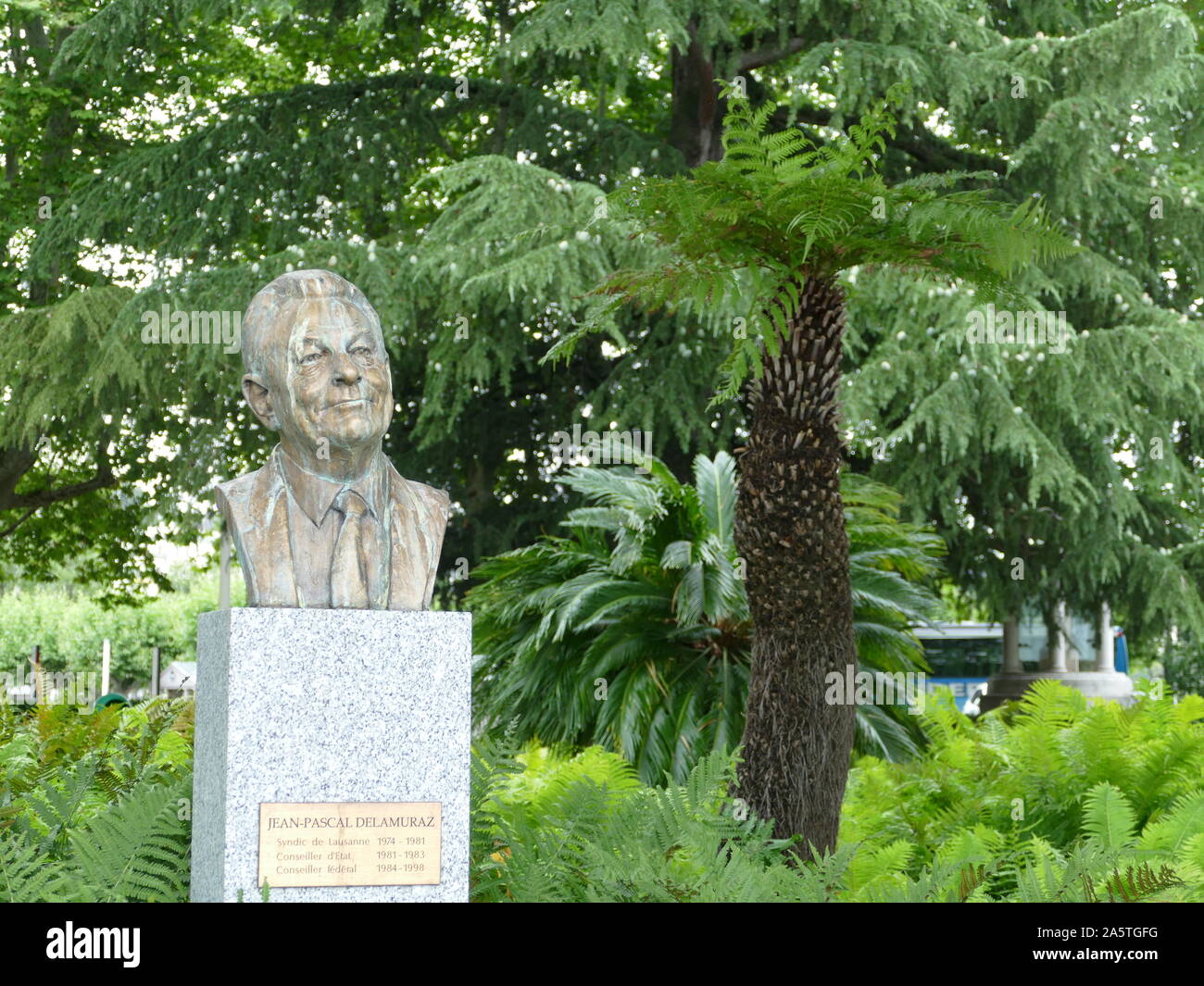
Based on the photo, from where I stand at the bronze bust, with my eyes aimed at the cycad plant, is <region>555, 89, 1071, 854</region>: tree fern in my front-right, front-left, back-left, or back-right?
front-right

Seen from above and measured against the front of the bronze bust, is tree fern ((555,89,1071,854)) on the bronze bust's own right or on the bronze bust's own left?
on the bronze bust's own left
